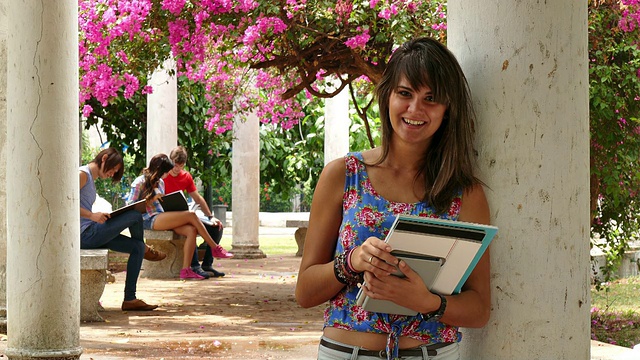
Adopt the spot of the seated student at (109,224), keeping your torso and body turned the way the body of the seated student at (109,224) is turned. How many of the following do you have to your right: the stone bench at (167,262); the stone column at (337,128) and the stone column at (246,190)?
0

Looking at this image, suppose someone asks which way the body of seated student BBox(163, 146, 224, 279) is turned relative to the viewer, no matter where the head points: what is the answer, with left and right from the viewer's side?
facing the viewer and to the right of the viewer

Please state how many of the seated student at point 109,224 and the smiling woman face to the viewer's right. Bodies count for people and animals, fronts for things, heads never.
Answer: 1

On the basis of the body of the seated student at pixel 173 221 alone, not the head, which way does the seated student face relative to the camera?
to the viewer's right

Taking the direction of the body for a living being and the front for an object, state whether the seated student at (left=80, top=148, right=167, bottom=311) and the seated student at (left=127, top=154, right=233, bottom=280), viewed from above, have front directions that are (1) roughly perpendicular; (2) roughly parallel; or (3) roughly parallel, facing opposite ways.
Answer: roughly parallel

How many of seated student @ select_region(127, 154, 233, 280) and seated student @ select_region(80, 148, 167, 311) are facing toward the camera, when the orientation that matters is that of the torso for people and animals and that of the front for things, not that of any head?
0

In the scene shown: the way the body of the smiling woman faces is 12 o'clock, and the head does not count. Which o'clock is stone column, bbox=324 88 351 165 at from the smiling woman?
The stone column is roughly at 6 o'clock from the smiling woman.

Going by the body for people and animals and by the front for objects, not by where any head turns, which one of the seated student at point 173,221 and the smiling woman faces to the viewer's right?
the seated student

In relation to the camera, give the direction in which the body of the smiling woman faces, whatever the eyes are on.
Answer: toward the camera

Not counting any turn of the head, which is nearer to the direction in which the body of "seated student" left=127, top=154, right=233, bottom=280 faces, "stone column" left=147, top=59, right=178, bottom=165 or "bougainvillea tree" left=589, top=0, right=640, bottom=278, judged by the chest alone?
the bougainvillea tree

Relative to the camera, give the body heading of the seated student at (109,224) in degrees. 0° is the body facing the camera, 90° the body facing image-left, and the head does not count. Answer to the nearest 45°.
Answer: approximately 270°
